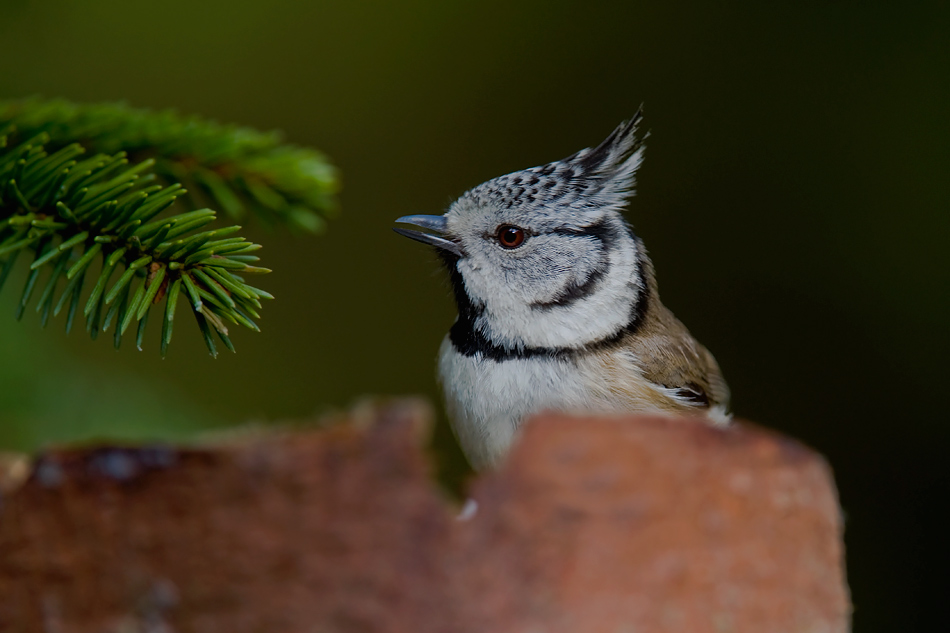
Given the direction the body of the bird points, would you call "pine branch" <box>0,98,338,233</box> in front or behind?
in front
